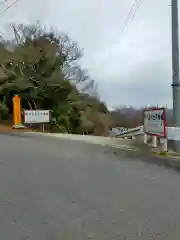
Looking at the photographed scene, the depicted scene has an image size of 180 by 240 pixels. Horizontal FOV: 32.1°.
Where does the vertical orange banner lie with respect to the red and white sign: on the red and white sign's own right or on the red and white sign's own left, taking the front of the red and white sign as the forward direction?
on the red and white sign's own right

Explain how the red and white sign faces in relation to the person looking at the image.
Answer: facing the viewer and to the left of the viewer

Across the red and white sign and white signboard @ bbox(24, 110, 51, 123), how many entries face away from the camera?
0

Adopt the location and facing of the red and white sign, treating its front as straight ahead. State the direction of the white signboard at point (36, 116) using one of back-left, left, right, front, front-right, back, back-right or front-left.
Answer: right

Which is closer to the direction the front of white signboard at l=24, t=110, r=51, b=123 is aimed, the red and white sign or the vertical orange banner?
the red and white sign

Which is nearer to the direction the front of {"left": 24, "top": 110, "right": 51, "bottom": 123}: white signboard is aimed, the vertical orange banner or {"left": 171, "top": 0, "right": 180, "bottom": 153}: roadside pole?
the roadside pole

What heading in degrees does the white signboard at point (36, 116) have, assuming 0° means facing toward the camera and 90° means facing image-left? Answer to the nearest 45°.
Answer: approximately 0°

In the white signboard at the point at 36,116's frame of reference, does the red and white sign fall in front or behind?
in front
